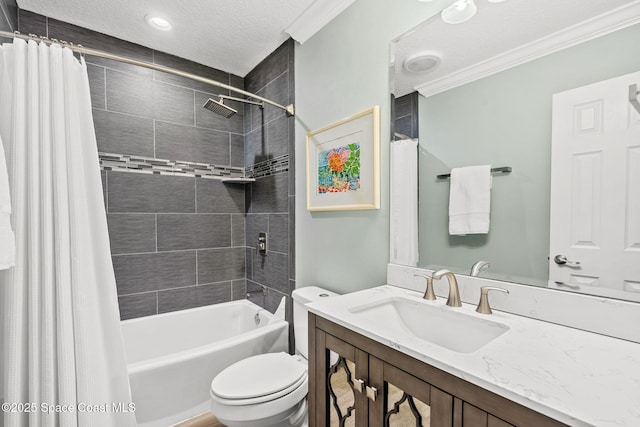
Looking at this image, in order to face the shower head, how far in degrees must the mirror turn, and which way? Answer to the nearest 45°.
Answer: approximately 45° to its right

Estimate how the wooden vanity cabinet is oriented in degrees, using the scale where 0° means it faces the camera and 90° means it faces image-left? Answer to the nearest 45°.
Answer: approximately 45°

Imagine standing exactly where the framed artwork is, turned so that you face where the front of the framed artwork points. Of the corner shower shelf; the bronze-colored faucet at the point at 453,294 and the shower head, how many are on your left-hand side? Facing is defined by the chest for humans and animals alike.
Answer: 1

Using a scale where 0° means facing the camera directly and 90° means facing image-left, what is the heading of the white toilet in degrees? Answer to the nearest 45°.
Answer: approximately 45°

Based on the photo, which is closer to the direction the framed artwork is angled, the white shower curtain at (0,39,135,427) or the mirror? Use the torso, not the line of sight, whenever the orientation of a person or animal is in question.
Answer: the white shower curtain

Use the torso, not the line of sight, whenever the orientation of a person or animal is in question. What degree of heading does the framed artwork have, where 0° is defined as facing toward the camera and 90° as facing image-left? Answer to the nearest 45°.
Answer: approximately 45°

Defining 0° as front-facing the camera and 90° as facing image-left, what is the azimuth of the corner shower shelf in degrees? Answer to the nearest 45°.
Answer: approximately 0°

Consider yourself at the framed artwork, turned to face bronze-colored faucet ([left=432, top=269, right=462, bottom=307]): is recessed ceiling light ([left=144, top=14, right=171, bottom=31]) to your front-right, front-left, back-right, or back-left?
back-right

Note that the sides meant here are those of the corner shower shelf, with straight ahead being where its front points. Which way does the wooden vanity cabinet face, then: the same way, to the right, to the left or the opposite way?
to the right

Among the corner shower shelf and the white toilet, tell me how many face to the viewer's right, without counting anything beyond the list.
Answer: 0

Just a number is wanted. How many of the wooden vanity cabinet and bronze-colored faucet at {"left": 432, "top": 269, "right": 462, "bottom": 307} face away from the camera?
0

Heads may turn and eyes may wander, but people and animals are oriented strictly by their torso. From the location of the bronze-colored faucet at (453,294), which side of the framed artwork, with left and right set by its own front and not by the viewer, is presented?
left
